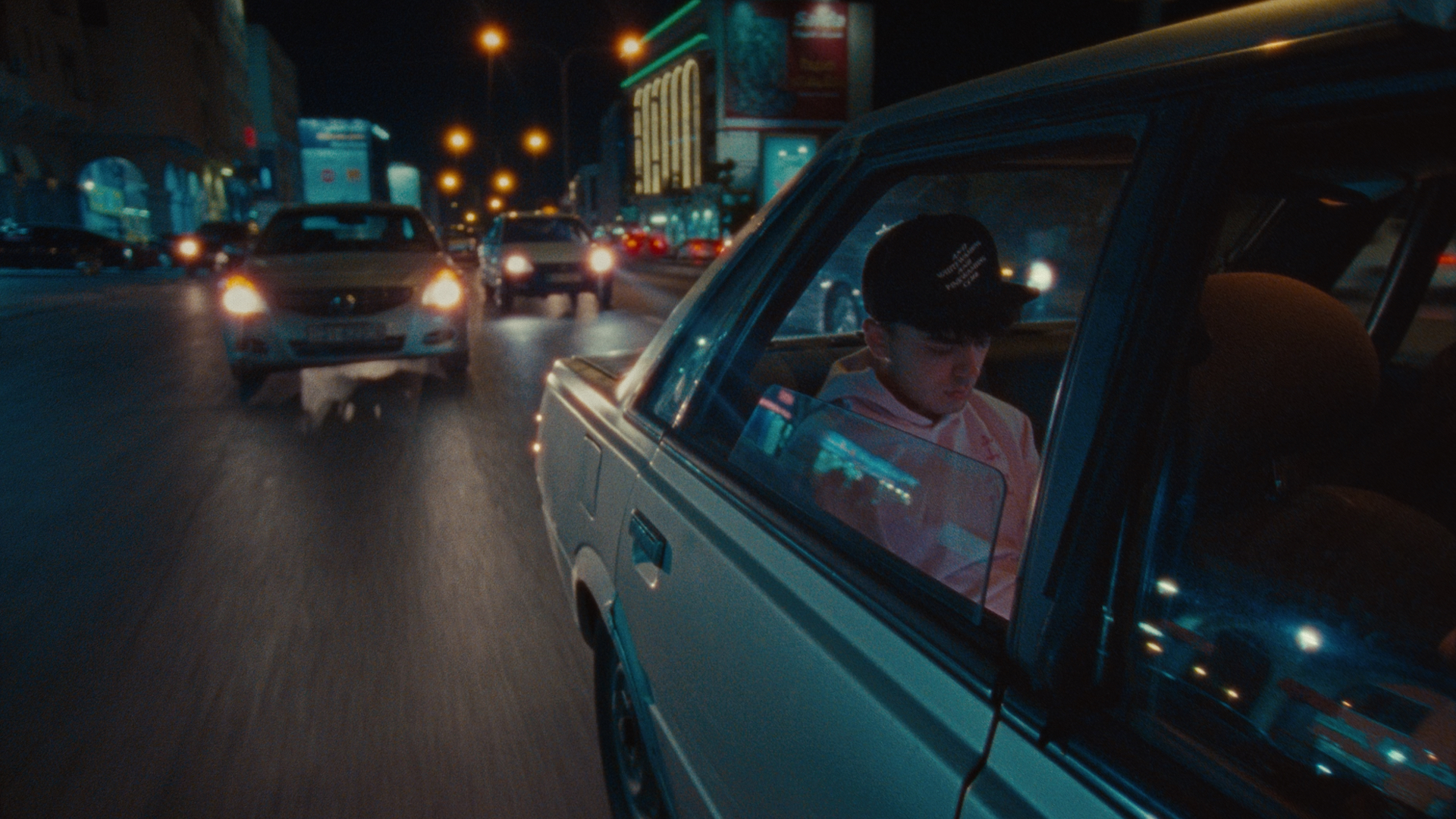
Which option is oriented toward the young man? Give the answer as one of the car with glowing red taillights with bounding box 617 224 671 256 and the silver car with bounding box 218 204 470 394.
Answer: the silver car

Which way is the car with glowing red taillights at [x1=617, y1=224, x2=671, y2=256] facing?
away from the camera

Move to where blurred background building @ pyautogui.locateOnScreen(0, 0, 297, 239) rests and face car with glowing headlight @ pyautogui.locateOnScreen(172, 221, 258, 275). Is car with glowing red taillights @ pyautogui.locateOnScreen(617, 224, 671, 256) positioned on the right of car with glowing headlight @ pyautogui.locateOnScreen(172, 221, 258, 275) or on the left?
left

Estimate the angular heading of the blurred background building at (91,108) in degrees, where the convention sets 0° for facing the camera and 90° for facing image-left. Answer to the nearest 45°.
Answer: approximately 315°

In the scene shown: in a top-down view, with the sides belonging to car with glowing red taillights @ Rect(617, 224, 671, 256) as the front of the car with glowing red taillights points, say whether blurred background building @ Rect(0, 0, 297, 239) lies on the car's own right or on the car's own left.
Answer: on the car's own left

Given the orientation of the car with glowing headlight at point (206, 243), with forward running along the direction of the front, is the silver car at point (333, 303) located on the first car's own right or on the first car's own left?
on the first car's own left
